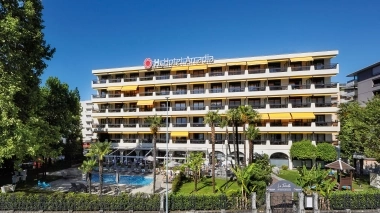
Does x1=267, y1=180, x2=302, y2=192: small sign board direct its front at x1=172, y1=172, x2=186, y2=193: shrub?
no

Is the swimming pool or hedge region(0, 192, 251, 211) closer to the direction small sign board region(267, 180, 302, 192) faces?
the hedge

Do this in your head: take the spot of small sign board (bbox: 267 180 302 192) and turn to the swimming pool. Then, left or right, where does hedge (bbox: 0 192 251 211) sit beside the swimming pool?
left

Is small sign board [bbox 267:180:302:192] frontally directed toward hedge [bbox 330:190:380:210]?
no

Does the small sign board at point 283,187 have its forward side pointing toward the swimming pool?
no

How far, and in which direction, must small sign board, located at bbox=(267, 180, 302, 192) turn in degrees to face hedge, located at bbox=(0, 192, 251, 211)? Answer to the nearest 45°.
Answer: approximately 90° to its right

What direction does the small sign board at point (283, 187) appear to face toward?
toward the camera

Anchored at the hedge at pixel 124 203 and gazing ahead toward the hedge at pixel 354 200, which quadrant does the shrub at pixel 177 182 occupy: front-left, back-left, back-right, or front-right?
front-left
